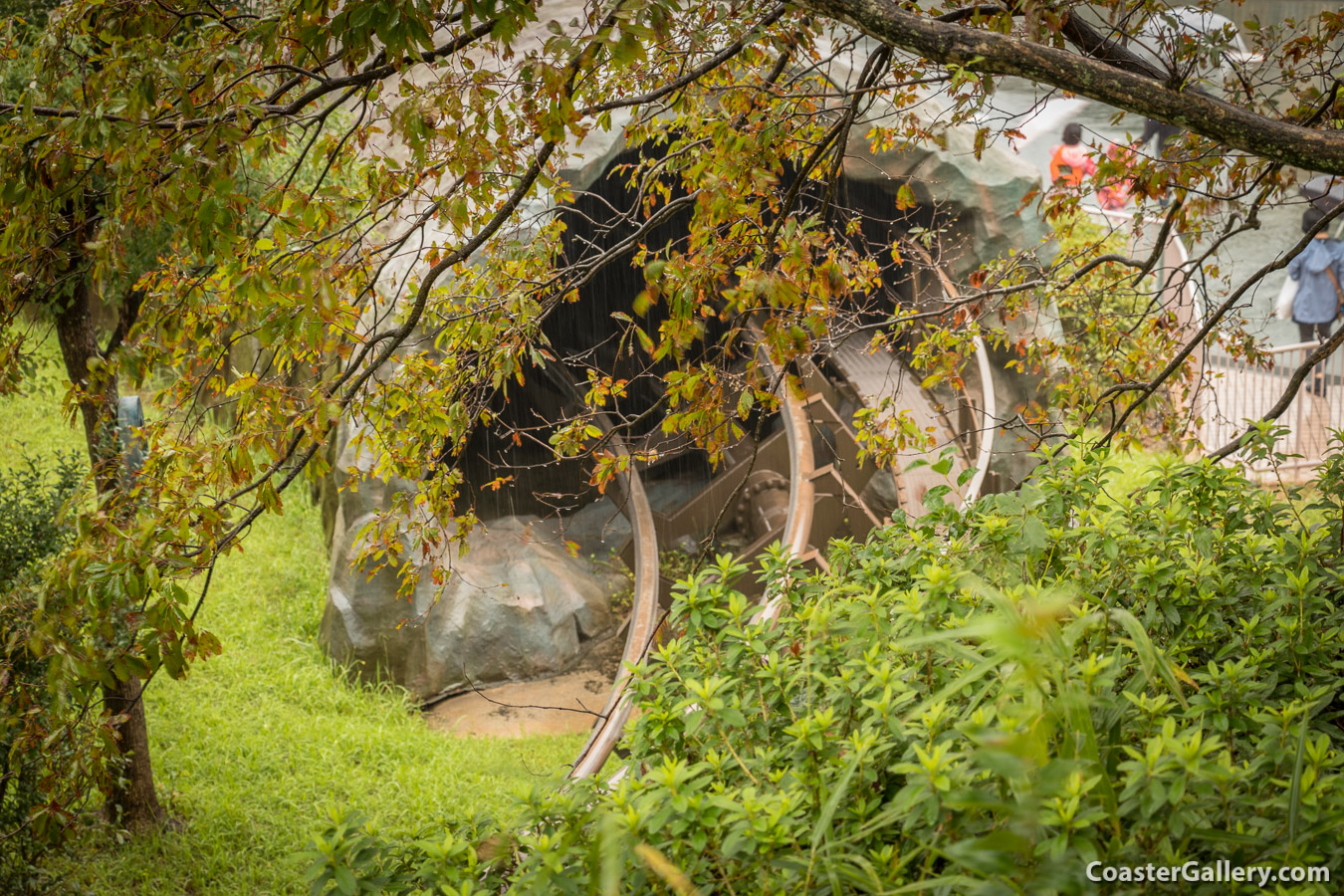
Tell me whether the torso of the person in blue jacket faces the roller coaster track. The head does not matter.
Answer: no

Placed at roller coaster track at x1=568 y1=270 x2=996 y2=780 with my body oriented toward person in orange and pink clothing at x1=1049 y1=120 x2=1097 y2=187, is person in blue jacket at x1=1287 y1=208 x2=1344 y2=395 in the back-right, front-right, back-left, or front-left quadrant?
front-right
